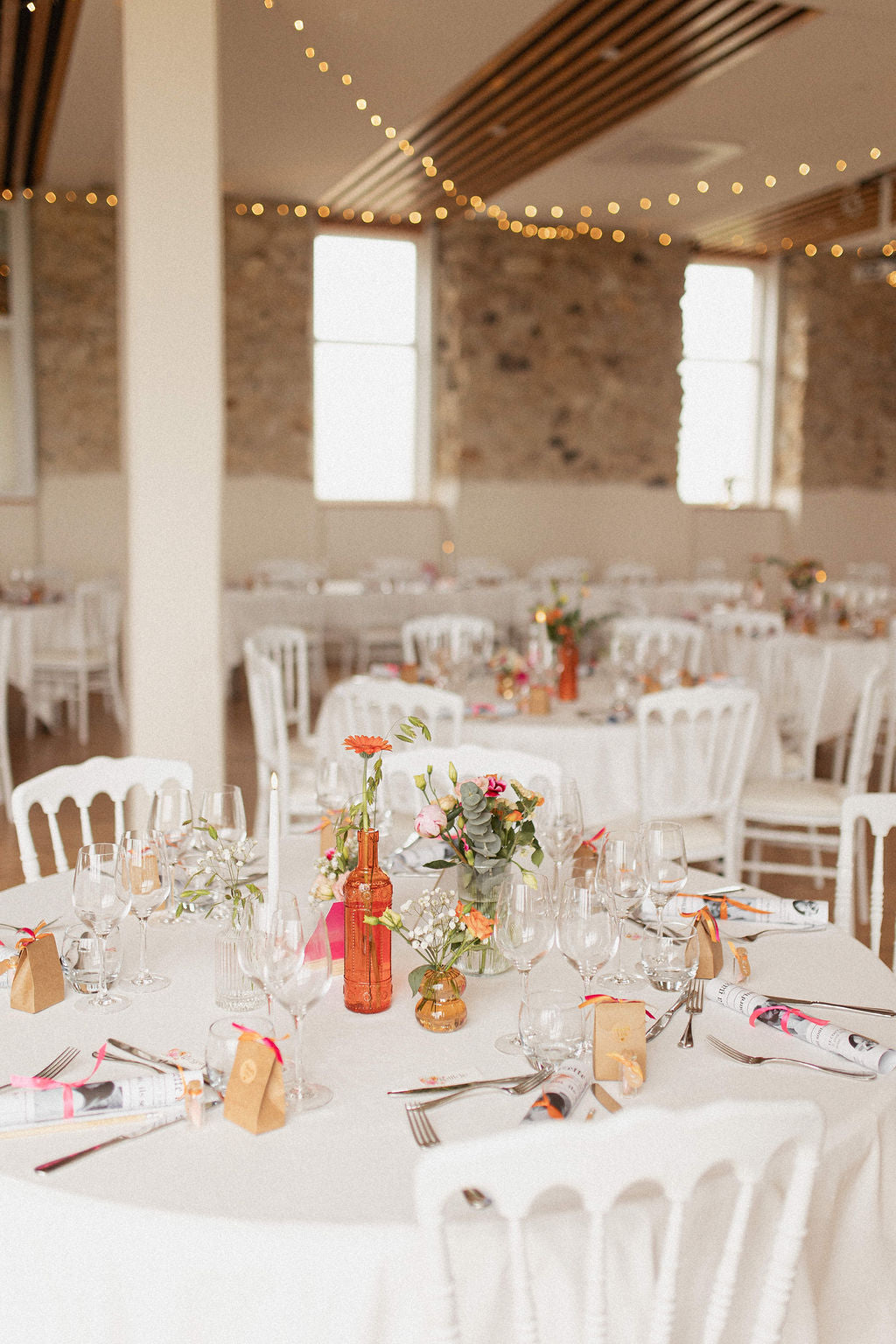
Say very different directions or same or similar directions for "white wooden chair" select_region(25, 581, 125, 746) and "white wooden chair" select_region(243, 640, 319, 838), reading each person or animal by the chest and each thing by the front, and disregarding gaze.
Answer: very different directions

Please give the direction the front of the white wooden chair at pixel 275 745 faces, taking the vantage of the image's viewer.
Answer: facing away from the viewer and to the right of the viewer

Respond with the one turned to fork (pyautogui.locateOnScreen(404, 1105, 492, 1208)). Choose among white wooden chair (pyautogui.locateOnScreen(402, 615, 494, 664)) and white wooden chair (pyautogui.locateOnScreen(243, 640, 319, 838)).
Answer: white wooden chair (pyautogui.locateOnScreen(402, 615, 494, 664))

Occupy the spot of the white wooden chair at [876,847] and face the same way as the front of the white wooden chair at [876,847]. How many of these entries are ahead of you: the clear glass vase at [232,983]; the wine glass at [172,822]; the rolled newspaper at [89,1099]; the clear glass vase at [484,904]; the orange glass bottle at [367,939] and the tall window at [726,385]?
5

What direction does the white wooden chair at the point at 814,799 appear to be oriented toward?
to the viewer's left

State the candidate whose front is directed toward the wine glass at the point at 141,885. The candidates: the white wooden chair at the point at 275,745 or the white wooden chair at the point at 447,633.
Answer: the white wooden chair at the point at 447,633

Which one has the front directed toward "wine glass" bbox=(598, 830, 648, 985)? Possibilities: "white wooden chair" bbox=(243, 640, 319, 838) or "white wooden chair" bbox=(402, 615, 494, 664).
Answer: "white wooden chair" bbox=(402, 615, 494, 664)

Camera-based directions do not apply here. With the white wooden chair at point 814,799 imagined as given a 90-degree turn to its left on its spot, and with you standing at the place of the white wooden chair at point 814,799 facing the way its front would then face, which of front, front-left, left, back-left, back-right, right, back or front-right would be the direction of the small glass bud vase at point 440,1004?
front

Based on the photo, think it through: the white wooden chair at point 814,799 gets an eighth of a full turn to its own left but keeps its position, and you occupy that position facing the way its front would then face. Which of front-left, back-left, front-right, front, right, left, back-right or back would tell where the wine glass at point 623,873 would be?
front-left

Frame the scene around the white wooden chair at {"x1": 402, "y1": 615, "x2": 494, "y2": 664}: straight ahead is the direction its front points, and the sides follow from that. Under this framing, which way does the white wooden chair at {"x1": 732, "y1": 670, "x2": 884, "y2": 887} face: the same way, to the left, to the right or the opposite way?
to the right

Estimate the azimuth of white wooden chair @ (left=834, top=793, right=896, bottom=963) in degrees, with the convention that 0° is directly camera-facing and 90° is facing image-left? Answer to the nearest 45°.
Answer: approximately 45°

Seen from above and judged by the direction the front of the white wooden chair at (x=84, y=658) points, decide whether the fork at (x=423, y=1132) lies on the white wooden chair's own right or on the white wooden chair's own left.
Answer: on the white wooden chair's own left
